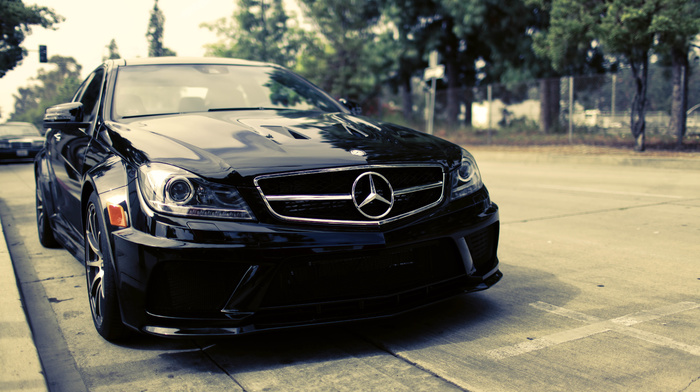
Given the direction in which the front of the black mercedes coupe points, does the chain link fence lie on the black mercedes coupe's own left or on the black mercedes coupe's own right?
on the black mercedes coupe's own left

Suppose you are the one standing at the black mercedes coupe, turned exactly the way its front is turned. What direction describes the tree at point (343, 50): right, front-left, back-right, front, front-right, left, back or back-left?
back-left

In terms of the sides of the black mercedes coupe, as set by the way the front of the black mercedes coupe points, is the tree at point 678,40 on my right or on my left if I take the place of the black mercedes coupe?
on my left

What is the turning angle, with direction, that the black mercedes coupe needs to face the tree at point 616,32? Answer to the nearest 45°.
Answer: approximately 90° to its left

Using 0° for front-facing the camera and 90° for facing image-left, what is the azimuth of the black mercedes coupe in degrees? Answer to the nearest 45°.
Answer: approximately 315°

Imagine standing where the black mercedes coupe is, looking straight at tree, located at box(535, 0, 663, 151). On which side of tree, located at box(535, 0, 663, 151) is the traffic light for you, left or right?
left

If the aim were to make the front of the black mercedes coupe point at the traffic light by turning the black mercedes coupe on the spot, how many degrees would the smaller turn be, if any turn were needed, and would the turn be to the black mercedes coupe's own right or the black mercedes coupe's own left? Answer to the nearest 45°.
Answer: approximately 135° to the black mercedes coupe's own left
